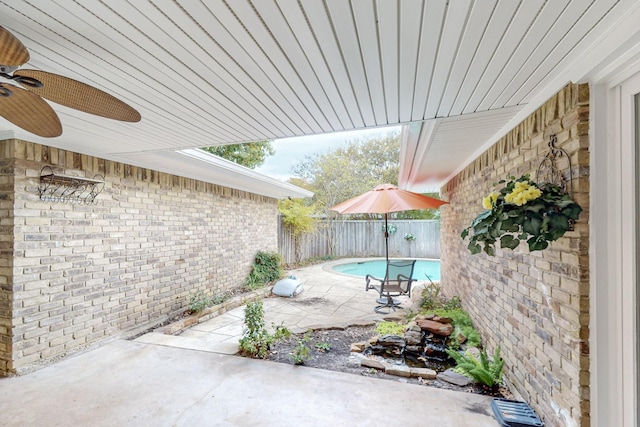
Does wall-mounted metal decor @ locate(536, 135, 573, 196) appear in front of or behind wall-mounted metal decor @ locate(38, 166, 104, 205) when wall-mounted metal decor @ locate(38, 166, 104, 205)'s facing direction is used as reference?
in front

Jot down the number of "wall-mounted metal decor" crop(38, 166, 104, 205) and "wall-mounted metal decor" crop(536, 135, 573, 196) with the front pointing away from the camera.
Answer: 0

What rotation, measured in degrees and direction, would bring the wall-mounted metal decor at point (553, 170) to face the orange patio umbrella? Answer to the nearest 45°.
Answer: approximately 90° to its right

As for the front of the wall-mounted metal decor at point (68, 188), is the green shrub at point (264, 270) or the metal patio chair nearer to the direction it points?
the metal patio chair

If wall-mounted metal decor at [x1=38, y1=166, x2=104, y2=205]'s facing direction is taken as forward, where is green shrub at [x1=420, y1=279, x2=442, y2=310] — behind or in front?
in front

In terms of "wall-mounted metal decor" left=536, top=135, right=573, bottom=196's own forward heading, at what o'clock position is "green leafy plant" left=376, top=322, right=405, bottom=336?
The green leafy plant is roughly at 3 o'clock from the wall-mounted metal decor.

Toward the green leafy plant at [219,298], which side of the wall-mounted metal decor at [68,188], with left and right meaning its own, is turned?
left

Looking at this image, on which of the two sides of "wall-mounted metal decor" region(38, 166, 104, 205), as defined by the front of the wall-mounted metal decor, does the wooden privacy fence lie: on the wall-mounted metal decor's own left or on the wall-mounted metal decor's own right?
on the wall-mounted metal decor's own left

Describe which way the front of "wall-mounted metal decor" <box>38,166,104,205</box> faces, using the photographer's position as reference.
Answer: facing the viewer and to the right of the viewer

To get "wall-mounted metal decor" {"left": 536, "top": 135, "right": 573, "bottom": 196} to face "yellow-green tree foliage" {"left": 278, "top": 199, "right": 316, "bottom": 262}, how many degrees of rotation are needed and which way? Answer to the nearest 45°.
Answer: approximately 90° to its right

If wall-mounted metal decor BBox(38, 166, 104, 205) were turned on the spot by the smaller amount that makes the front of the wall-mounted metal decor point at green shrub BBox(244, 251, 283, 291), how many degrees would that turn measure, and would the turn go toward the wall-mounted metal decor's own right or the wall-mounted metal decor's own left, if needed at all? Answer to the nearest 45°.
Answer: approximately 90° to the wall-mounted metal decor's own left
